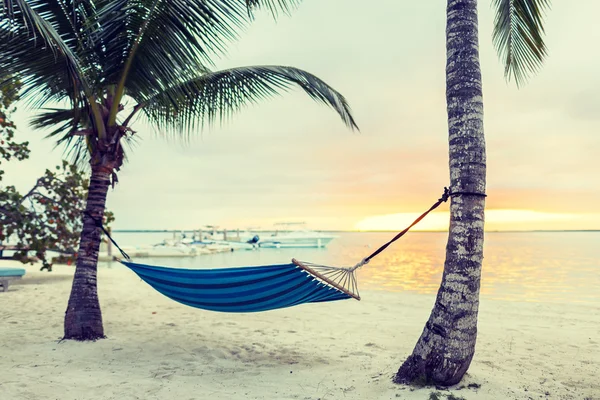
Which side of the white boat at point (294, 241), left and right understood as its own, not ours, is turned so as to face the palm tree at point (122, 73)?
right

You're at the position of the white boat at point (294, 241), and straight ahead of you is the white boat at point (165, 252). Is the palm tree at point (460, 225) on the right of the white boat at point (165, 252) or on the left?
left

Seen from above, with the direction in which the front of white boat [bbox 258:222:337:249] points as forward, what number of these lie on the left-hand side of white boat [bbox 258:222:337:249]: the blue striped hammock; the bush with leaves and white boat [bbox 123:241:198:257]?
0

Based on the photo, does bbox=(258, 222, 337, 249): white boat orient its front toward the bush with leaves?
no

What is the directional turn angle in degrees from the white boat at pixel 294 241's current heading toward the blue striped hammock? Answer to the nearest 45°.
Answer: approximately 90° to its right

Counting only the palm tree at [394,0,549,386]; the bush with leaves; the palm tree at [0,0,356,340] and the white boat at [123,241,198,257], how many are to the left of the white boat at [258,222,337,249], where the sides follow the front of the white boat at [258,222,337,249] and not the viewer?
0

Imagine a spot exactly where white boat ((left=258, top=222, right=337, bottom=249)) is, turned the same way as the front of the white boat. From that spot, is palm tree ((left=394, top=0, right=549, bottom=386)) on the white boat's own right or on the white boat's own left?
on the white boat's own right

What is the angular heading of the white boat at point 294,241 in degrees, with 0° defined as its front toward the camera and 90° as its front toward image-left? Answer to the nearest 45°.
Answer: approximately 270°
